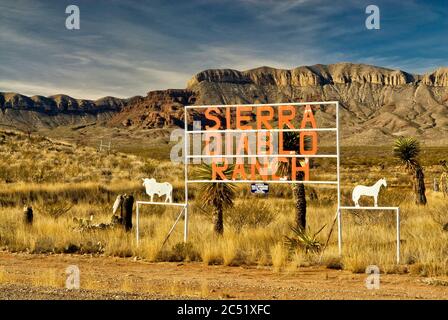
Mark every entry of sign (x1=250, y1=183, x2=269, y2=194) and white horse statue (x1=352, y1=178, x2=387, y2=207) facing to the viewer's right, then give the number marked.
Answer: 1

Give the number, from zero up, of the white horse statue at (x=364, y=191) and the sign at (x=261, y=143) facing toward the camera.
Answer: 1

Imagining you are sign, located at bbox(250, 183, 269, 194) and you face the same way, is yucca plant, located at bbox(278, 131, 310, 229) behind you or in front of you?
behind

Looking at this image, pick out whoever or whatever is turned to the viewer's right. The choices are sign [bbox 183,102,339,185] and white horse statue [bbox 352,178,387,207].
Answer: the white horse statue

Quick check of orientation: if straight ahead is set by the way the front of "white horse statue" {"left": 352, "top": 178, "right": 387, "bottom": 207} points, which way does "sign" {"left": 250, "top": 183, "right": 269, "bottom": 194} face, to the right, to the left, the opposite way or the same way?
to the right

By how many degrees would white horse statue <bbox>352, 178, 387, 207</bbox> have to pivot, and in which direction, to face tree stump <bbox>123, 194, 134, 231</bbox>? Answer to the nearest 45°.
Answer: approximately 180°

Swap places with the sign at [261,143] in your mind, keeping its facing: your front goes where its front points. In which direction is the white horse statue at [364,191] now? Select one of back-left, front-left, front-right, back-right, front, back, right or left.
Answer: left

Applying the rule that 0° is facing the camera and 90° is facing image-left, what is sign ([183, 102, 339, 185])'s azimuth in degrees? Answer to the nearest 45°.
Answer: approximately 0°

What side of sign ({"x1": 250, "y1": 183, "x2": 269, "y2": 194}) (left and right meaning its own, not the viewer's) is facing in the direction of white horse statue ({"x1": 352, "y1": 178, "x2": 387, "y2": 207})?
left

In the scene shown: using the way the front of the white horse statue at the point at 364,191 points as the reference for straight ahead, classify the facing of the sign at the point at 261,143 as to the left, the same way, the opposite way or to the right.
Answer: to the right

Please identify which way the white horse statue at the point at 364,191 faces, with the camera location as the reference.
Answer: facing to the right of the viewer

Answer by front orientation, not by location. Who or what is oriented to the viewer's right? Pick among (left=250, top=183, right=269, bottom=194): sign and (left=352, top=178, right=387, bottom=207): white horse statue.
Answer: the white horse statue
